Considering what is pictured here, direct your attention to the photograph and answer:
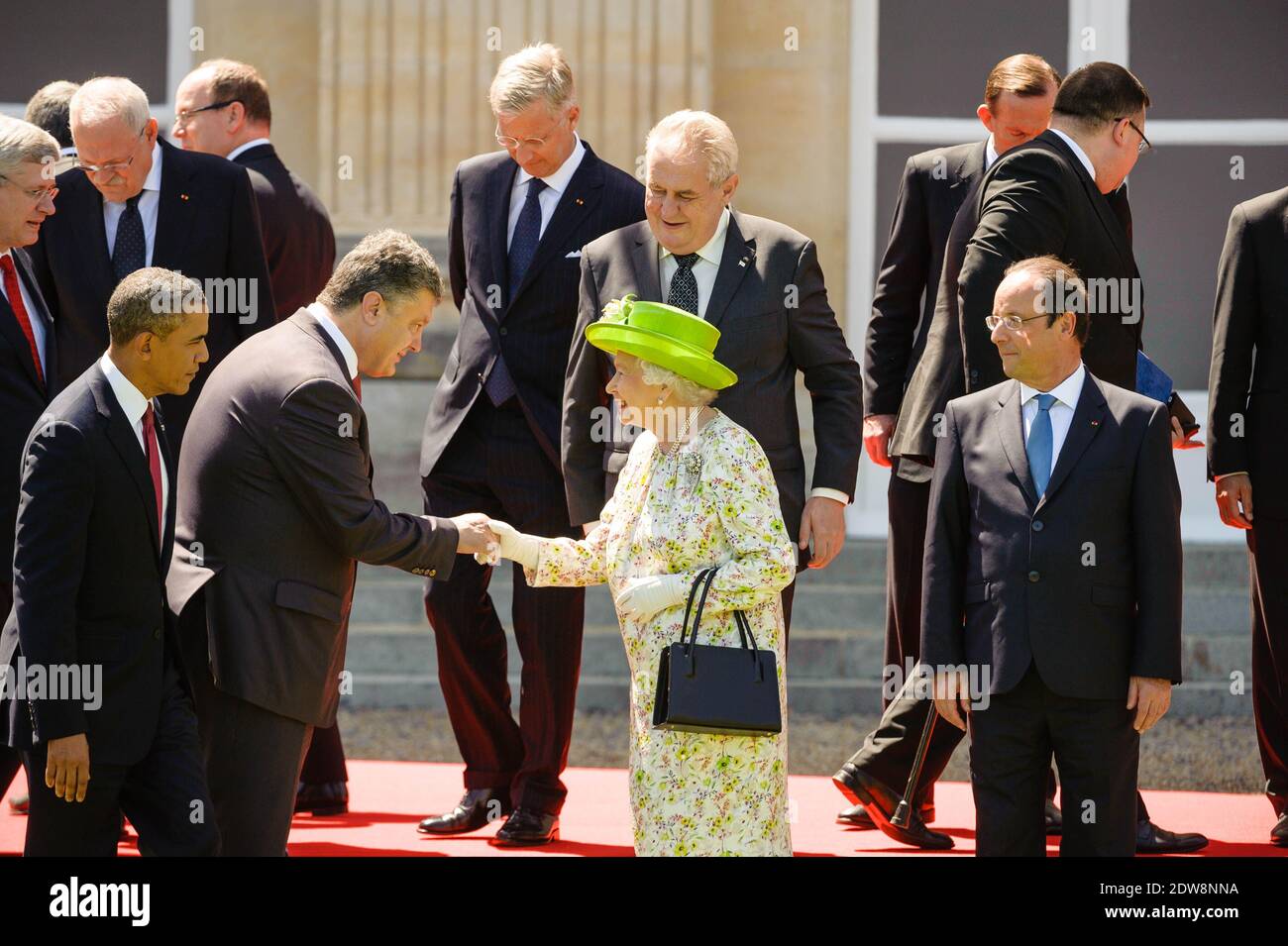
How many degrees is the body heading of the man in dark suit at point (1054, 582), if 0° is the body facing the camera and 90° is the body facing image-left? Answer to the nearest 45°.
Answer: approximately 0°

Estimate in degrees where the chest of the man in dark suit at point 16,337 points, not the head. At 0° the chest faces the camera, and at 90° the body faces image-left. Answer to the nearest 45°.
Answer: approximately 315°

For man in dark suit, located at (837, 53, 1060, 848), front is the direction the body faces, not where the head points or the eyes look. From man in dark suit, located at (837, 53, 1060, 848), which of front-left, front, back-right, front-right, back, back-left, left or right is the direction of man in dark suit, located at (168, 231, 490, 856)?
right

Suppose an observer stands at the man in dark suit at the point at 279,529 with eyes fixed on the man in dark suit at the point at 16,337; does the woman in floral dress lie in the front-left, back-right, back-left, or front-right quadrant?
back-right

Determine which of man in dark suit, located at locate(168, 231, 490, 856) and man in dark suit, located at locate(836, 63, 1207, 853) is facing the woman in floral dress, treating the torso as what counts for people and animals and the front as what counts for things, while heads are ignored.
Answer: man in dark suit, located at locate(168, 231, 490, 856)

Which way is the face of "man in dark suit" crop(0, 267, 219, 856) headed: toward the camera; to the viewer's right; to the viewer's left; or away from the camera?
to the viewer's right

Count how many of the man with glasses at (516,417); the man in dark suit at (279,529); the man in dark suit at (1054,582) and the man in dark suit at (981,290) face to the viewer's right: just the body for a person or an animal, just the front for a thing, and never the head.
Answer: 2

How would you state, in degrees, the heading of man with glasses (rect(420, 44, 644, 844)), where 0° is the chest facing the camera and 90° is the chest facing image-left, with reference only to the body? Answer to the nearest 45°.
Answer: approximately 45°

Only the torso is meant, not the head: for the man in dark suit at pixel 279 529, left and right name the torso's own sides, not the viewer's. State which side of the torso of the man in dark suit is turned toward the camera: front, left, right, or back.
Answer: right

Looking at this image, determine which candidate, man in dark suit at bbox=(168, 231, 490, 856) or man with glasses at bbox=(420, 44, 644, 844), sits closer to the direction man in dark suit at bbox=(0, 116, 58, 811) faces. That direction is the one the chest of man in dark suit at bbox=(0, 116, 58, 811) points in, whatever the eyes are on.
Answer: the man in dark suit

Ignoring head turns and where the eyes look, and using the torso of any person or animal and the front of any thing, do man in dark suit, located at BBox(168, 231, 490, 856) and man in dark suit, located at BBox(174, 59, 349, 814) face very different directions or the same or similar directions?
very different directions

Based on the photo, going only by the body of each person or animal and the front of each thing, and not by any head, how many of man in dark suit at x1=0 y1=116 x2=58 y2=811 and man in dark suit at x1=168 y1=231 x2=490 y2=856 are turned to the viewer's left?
0

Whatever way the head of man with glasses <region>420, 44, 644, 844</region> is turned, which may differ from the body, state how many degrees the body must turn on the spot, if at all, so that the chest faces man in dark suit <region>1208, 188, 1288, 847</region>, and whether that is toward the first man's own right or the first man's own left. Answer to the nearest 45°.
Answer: approximately 135° to the first man's own left
